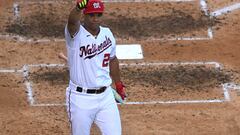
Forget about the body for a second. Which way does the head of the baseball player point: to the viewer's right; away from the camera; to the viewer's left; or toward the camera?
toward the camera

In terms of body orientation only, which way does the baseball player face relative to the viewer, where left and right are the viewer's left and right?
facing the viewer and to the right of the viewer

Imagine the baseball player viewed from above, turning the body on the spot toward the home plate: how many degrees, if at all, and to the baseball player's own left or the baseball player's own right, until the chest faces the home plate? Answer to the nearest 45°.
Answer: approximately 135° to the baseball player's own left
